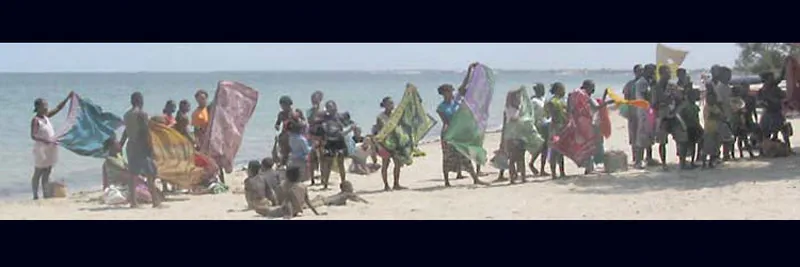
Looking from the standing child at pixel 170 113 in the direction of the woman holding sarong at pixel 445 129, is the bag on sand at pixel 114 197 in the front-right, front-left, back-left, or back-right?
back-right
